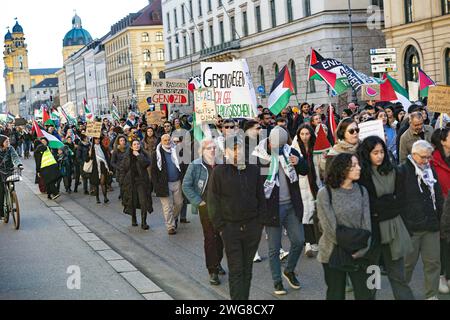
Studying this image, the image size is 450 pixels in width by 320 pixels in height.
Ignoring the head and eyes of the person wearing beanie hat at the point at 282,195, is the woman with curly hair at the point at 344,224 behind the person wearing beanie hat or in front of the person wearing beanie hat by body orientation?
in front

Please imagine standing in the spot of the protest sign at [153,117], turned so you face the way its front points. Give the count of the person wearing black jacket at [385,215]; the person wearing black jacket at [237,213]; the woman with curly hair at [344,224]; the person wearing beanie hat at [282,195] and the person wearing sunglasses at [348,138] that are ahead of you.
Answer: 5

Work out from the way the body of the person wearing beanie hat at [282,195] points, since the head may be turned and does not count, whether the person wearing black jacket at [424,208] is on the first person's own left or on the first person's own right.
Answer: on the first person's own left

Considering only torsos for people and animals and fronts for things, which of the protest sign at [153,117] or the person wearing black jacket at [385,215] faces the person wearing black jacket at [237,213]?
the protest sign

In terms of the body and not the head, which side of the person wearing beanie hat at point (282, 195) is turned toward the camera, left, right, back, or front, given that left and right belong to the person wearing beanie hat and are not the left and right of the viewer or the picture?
front

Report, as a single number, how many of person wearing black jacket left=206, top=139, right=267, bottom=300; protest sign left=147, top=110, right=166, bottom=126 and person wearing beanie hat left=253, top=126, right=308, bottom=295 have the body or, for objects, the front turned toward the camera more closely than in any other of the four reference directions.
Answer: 3

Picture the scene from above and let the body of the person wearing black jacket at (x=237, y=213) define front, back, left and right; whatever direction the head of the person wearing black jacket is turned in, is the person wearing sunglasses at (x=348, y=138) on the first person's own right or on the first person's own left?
on the first person's own left

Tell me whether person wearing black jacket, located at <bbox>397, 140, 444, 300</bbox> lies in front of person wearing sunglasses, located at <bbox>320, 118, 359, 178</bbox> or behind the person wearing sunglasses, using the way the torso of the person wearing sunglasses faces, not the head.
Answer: in front

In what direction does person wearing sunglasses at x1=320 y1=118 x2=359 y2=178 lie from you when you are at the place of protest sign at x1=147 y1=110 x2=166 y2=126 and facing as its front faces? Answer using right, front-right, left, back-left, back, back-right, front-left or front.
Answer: front

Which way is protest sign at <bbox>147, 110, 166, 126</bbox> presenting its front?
toward the camera

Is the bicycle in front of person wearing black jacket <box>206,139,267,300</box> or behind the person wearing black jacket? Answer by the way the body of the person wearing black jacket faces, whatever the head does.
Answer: behind
